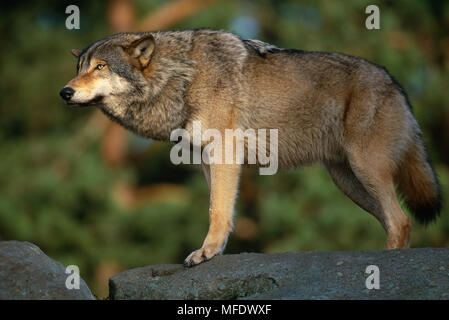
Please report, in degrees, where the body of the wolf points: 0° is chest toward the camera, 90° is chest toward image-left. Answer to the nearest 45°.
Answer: approximately 90°

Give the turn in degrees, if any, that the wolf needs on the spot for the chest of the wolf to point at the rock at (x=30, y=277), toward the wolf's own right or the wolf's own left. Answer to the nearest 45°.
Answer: approximately 45° to the wolf's own left
